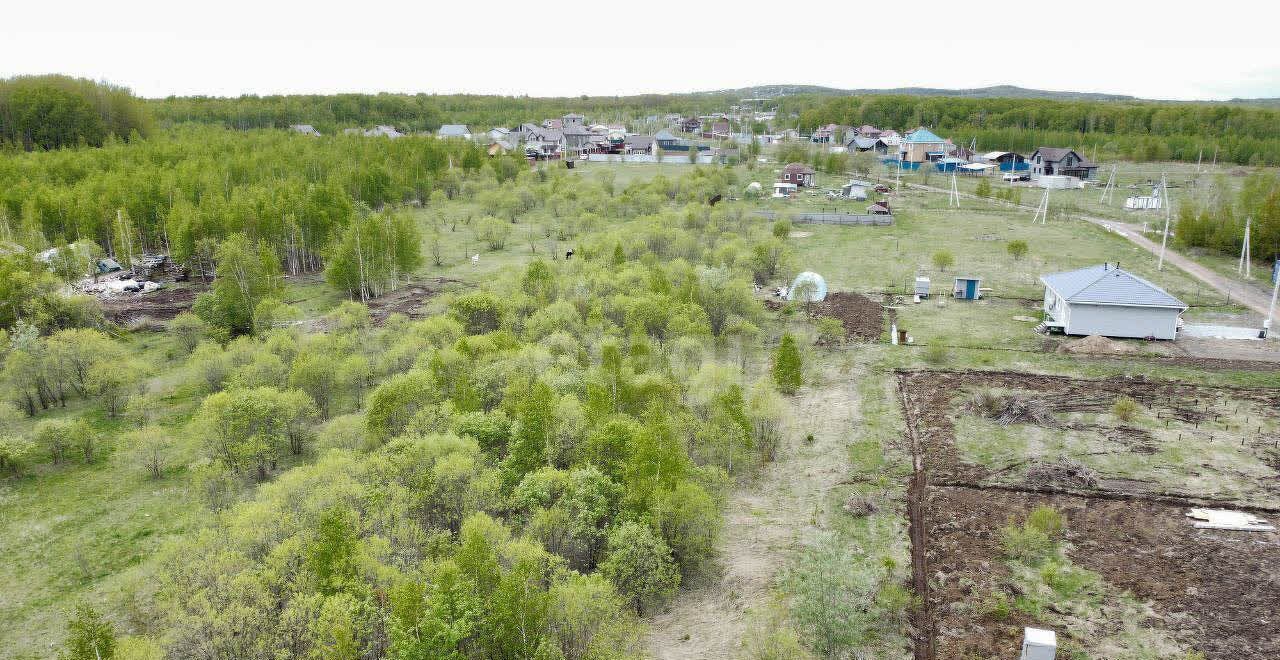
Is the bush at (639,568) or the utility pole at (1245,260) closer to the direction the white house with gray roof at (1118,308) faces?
the bush

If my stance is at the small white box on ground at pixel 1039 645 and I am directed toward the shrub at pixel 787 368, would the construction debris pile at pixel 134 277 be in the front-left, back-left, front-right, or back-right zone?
front-left
